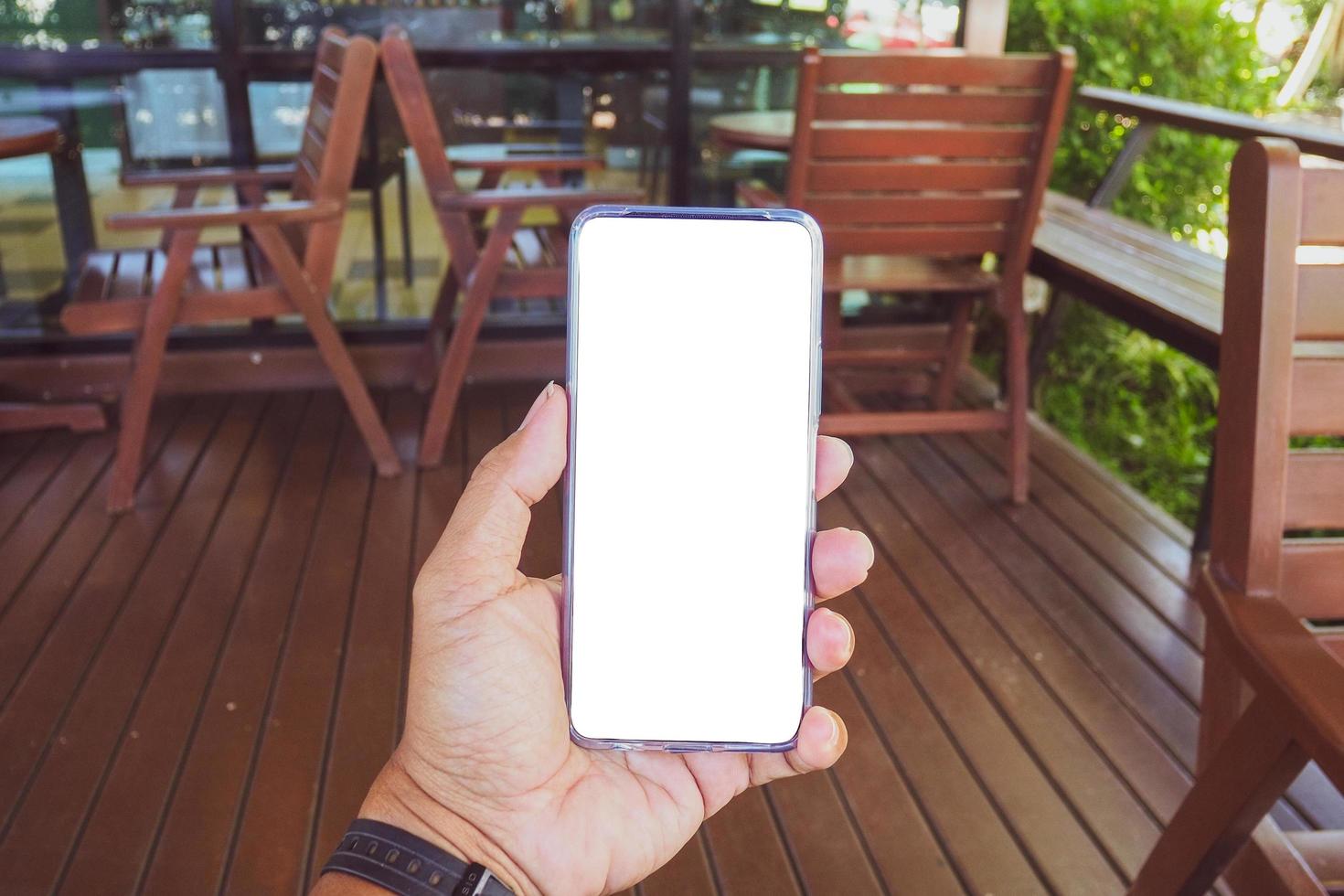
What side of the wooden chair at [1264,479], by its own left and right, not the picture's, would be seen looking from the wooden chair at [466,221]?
back

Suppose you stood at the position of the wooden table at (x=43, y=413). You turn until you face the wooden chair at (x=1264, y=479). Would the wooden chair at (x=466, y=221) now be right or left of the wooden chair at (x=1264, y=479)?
left

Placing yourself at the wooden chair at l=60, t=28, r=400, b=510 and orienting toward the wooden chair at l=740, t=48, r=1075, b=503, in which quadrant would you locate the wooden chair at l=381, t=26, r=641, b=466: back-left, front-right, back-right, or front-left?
front-left

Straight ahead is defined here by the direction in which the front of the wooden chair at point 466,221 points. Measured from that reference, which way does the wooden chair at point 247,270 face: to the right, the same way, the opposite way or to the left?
the opposite way

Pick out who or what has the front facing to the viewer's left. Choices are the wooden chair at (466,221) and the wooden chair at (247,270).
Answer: the wooden chair at (247,270)

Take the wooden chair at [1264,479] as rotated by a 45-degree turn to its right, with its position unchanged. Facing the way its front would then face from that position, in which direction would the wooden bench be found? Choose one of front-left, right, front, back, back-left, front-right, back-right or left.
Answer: back

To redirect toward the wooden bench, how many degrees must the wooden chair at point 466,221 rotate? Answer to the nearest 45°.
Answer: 0° — it already faces it

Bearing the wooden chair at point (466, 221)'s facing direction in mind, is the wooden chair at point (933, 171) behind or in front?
in front

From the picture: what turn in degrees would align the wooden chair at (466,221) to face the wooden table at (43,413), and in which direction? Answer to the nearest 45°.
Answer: approximately 180°

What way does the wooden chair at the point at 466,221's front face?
to the viewer's right

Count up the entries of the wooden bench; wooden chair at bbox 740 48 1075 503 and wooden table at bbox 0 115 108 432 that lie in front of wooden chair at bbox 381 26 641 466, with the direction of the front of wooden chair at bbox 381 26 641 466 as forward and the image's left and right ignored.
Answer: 2

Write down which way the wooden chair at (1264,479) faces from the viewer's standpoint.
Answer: facing the viewer and to the right of the viewer

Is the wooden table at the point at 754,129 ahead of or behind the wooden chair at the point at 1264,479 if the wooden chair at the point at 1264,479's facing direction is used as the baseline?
behind

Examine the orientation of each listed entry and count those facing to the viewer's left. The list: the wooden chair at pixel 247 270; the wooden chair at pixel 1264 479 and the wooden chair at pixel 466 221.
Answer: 1

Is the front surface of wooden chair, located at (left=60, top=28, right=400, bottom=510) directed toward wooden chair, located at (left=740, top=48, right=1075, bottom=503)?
no

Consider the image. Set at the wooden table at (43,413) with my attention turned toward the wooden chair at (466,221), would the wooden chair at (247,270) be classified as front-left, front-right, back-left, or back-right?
front-right

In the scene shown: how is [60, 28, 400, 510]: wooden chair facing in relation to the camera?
to the viewer's left

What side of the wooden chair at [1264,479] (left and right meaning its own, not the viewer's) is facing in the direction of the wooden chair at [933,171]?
back
